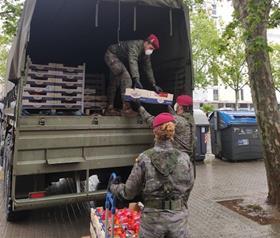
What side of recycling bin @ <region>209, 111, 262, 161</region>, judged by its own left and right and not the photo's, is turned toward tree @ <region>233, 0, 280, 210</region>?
front

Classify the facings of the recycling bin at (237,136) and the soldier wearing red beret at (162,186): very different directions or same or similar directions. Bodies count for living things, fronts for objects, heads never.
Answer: very different directions

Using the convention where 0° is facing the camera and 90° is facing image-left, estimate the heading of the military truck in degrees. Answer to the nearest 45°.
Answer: approximately 180°

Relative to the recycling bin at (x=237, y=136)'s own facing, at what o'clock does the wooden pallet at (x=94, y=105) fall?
The wooden pallet is roughly at 1 o'clock from the recycling bin.

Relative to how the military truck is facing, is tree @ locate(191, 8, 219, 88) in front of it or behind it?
in front

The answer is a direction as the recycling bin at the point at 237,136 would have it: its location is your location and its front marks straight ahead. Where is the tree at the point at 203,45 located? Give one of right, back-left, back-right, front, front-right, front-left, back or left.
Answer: back

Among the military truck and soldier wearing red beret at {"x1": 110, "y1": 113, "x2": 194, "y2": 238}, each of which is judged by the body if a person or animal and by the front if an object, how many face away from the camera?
2

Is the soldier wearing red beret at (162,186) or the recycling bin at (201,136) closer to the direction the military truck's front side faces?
the recycling bin

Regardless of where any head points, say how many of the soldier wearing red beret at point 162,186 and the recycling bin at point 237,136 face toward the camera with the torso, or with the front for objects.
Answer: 1

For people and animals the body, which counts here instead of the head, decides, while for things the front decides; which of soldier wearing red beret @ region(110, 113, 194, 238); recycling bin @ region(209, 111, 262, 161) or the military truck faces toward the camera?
the recycling bin

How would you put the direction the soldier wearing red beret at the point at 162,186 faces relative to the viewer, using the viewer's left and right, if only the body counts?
facing away from the viewer

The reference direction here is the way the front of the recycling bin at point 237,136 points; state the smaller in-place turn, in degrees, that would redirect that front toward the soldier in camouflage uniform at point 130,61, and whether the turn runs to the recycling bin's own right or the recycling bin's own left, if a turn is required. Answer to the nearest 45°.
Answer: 0° — it already faces them

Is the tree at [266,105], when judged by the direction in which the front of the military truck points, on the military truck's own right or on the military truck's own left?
on the military truck's own right
